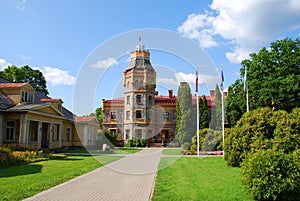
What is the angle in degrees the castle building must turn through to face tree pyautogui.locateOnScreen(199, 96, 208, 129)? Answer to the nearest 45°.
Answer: approximately 45° to its left

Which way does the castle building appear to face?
toward the camera

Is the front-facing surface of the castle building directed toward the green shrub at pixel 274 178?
yes

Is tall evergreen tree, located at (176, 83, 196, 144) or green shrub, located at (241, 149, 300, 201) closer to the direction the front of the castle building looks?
the green shrub

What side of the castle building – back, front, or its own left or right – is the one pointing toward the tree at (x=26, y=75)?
right

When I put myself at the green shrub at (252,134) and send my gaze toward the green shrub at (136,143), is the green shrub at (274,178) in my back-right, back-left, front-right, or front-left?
back-left

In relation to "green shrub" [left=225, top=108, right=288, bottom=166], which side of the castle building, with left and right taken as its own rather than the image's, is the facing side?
front

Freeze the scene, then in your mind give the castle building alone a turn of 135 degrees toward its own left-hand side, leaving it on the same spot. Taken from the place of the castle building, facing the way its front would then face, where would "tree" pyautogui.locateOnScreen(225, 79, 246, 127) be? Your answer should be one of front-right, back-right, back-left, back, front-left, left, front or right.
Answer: right

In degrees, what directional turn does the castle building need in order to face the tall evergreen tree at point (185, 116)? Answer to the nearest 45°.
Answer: approximately 45° to its left
